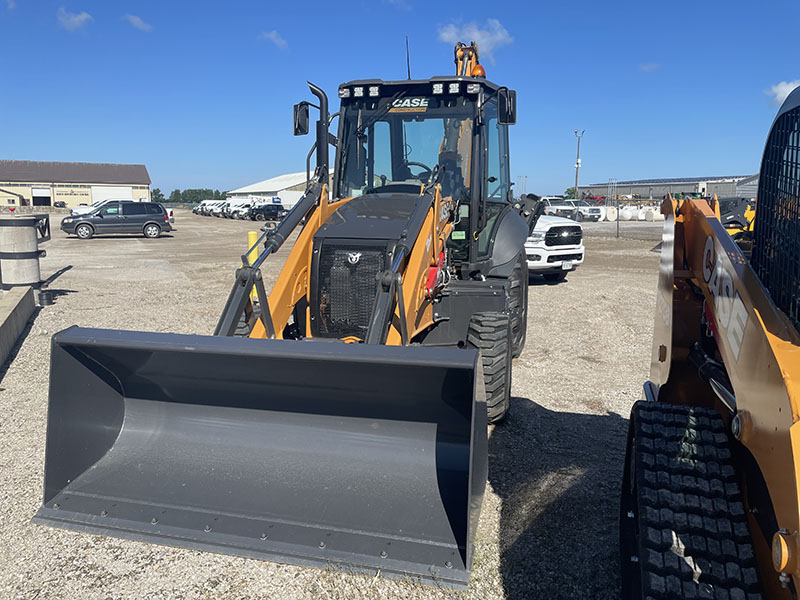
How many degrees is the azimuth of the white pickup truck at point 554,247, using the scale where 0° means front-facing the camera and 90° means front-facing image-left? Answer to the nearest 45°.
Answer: approximately 315°

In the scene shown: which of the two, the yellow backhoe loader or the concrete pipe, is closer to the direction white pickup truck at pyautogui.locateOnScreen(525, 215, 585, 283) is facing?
the yellow backhoe loader

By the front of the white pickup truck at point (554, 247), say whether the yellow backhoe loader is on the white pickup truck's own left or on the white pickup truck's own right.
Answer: on the white pickup truck's own right

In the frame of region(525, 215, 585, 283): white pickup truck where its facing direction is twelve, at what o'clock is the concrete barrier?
The concrete barrier is roughly at 3 o'clock from the white pickup truck.

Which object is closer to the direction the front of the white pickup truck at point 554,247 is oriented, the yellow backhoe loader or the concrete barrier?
the yellow backhoe loader
